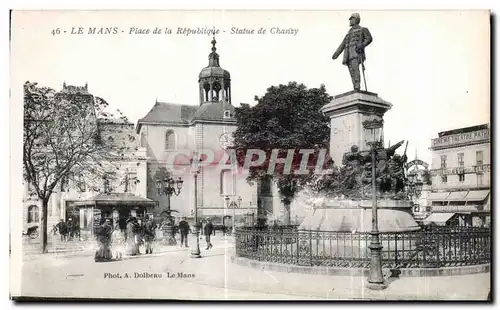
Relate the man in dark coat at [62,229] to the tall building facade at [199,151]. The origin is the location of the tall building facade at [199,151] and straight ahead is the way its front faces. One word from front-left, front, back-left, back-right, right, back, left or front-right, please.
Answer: right

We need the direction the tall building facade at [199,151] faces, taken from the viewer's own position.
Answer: facing the viewer and to the right of the viewer

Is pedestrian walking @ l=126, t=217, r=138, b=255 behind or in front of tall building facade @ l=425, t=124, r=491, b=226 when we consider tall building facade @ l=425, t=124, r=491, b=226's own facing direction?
in front

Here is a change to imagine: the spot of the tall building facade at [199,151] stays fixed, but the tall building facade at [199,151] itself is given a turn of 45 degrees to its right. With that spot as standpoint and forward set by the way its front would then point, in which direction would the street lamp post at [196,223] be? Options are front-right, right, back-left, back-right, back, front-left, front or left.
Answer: front

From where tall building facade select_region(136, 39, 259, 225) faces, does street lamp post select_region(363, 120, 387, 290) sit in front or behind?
in front

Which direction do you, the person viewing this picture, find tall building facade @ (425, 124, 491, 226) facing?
facing the viewer and to the left of the viewer

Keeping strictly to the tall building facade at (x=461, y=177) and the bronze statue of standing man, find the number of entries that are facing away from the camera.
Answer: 0

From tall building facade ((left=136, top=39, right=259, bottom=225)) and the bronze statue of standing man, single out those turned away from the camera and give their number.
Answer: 0
